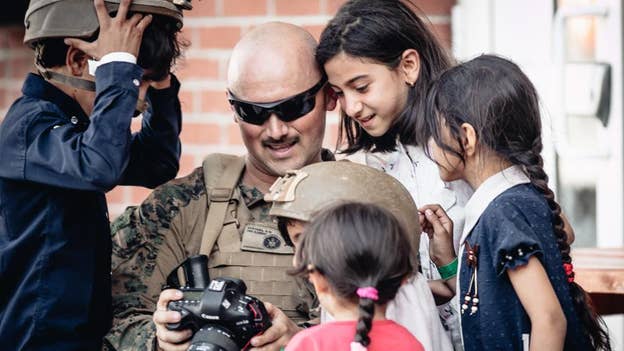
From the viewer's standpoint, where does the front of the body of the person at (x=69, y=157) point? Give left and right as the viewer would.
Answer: facing to the right of the viewer

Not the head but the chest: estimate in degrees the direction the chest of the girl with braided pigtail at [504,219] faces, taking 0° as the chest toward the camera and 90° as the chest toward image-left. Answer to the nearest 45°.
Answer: approximately 90°

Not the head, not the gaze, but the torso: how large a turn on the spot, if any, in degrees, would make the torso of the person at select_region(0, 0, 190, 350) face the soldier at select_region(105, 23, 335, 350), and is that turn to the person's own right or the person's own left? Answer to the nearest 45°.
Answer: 0° — they already face them
